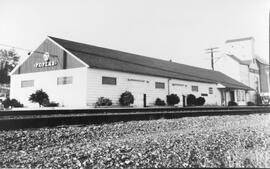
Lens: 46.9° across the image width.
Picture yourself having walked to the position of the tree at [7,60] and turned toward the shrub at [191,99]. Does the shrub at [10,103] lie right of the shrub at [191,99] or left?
right
